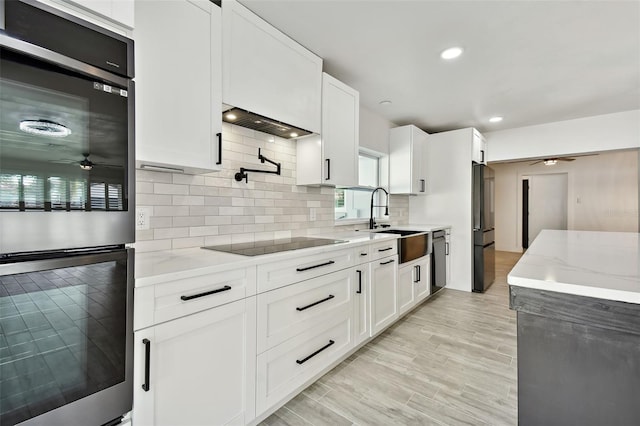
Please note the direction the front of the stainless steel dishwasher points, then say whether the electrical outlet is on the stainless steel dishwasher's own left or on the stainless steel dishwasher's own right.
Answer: on the stainless steel dishwasher's own right

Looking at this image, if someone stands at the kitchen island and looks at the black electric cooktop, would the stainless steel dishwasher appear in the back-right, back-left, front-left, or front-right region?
front-right

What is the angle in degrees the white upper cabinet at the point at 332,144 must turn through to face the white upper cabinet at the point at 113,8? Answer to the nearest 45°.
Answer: approximately 90° to its right

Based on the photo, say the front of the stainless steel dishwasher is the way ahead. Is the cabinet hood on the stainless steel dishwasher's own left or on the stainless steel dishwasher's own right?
on the stainless steel dishwasher's own right

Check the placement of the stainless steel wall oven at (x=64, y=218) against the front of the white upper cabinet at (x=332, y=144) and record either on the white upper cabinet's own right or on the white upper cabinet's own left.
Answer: on the white upper cabinet's own right

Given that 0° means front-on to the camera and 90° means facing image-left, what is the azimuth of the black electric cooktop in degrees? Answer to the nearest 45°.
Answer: approximately 315°

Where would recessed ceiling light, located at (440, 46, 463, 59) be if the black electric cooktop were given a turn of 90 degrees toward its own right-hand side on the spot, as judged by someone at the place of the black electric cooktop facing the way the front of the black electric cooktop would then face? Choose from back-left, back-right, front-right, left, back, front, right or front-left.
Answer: back-left

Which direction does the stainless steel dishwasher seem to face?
to the viewer's right

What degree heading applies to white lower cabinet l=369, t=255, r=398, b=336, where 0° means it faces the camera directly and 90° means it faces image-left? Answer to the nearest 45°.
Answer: approximately 315°

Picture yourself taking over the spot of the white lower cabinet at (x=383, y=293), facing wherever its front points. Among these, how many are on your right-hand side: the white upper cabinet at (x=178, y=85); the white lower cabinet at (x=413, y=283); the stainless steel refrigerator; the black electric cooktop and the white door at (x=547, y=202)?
2

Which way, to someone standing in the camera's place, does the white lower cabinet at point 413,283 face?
facing the viewer and to the right of the viewer
